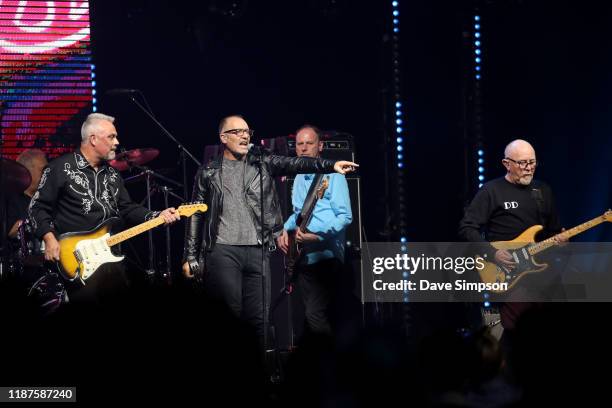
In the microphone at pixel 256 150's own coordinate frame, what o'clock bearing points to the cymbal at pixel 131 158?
The cymbal is roughly at 2 o'clock from the microphone.

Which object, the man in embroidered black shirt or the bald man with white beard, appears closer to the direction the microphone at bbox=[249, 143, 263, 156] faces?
the man in embroidered black shirt

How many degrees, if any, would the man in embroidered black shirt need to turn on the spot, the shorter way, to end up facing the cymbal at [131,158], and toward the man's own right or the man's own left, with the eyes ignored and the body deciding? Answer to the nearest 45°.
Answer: approximately 135° to the man's own left

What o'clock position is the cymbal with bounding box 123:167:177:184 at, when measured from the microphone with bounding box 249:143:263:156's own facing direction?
The cymbal is roughly at 2 o'clock from the microphone.

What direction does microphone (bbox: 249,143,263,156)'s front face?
to the viewer's left

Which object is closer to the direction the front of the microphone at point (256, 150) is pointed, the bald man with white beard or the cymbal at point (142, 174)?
the cymbal

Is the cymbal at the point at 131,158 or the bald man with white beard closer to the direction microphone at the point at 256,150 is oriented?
the cymbal

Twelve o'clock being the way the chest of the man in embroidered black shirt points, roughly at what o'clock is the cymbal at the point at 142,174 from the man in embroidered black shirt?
The cymbal is roughly at 8 o'clock from the man in embroidered black shirt.
